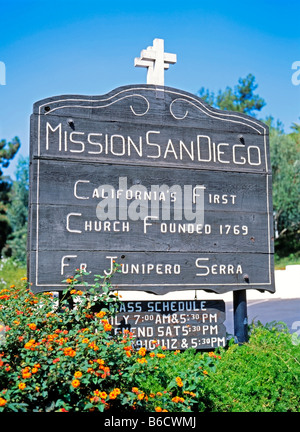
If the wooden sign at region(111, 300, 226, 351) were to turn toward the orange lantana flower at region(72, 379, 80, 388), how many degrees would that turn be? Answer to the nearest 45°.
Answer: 0° — it already faces it

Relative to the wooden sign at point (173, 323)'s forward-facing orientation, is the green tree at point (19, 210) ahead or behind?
behind

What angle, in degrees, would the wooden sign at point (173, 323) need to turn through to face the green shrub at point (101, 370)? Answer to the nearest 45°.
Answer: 0° — it already faces it

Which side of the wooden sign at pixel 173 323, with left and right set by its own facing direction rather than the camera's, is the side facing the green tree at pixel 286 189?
back

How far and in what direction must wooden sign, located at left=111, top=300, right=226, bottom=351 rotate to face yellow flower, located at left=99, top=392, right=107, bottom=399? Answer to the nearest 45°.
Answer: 0° — it already faces it

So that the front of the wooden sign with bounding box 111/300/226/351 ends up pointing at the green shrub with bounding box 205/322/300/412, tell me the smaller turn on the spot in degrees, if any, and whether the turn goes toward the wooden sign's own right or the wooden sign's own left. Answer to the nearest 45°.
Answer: approximately 45° to the wooden sign's own left

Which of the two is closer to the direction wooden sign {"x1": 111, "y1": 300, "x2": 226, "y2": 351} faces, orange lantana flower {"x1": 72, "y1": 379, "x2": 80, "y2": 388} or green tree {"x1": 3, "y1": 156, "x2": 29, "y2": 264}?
the orange lantana flower

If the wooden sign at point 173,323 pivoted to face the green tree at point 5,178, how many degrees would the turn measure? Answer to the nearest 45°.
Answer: approximately 180°

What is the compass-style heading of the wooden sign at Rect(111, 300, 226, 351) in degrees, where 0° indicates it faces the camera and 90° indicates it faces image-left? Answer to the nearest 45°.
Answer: approximately 0°

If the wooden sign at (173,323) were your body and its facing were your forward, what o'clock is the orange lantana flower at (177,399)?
The orange lantana flower is roughly at 12 o'clock from the wooden sign.
